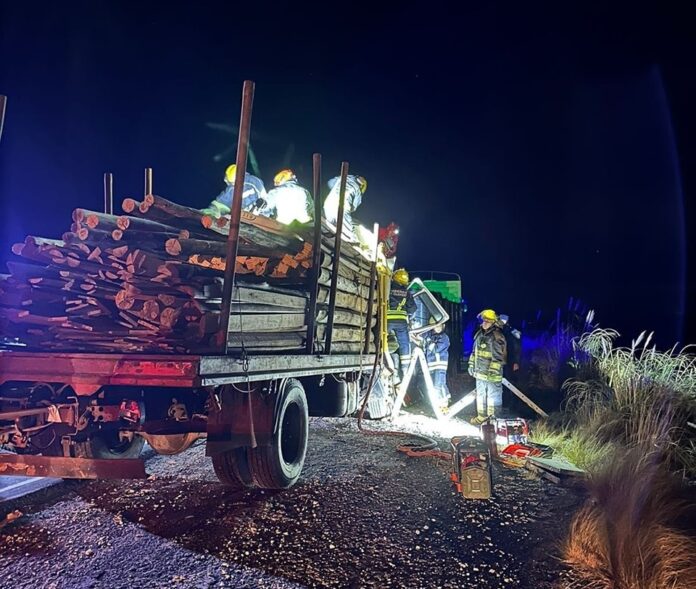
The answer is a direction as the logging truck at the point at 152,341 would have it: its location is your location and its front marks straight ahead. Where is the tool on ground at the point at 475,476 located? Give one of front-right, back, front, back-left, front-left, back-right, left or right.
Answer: front-right

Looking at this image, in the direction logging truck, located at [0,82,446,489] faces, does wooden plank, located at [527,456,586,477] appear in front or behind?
in front

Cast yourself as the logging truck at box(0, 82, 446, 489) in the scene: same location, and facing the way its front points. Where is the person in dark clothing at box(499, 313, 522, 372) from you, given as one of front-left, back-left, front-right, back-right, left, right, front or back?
front

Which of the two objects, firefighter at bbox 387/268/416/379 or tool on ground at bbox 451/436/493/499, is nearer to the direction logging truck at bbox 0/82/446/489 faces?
the firefighter

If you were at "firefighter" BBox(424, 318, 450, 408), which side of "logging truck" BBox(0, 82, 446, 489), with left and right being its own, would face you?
front

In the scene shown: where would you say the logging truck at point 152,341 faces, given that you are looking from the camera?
facing away from the viewer and to the right of the viewer

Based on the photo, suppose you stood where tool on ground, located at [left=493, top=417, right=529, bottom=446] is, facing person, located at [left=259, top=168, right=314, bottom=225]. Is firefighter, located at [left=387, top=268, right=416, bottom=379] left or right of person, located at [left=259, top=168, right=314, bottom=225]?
right

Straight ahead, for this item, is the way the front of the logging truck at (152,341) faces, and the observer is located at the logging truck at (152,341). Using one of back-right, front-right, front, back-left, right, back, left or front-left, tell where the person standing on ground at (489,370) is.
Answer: front

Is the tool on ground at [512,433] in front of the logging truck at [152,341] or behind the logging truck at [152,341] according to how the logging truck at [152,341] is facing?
in front

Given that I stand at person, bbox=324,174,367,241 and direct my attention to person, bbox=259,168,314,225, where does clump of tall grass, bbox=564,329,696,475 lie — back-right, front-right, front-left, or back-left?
back-left

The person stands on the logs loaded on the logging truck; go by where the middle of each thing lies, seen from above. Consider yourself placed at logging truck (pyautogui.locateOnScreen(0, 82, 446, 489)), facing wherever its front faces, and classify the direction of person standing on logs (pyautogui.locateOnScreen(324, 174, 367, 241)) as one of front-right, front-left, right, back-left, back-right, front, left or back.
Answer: front

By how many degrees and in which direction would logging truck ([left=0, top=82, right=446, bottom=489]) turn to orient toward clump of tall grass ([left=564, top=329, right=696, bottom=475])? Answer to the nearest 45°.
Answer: approximately 45° to its right

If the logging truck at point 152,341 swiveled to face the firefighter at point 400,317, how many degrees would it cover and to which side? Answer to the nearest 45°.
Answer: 0° — it already faces them
